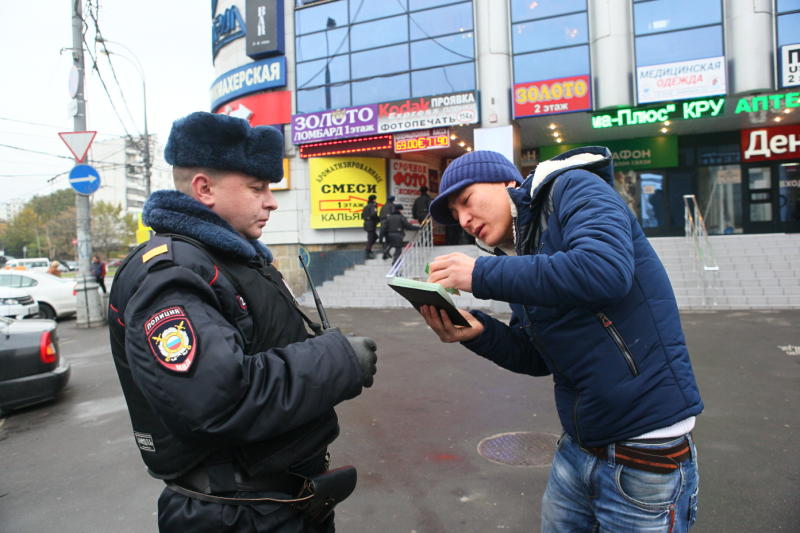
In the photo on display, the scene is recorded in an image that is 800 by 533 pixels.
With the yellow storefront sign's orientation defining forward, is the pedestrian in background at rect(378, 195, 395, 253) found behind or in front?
in front

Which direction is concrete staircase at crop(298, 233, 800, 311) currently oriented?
toward the camera

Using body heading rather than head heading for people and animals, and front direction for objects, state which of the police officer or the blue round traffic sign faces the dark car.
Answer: the blue round traffic sign

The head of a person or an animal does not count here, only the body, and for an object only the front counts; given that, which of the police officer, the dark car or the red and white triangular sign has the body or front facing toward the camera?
the red and white triangular sign

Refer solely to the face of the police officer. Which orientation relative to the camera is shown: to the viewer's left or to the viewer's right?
to the viewer's right

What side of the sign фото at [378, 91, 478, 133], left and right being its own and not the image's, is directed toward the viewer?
front

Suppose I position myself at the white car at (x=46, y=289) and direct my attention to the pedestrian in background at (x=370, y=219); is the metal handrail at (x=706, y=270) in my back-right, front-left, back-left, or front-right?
front-right

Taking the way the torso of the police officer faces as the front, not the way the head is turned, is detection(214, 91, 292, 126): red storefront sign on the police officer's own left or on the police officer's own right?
on the police officer's own left

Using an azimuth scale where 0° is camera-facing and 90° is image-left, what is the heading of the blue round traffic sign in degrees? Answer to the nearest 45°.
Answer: approximately 0°

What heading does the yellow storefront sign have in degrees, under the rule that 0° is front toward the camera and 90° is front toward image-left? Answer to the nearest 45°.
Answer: approximately 0°

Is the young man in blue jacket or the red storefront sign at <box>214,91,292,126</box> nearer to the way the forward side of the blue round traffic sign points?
the young man in blue jacket

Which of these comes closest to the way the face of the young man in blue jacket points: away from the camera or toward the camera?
toward the camera

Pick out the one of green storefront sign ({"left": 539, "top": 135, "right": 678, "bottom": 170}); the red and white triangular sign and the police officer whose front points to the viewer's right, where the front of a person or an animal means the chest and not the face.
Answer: the police officer

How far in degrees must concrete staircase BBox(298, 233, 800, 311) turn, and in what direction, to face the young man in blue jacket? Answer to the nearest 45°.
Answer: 0° — it already faces them
